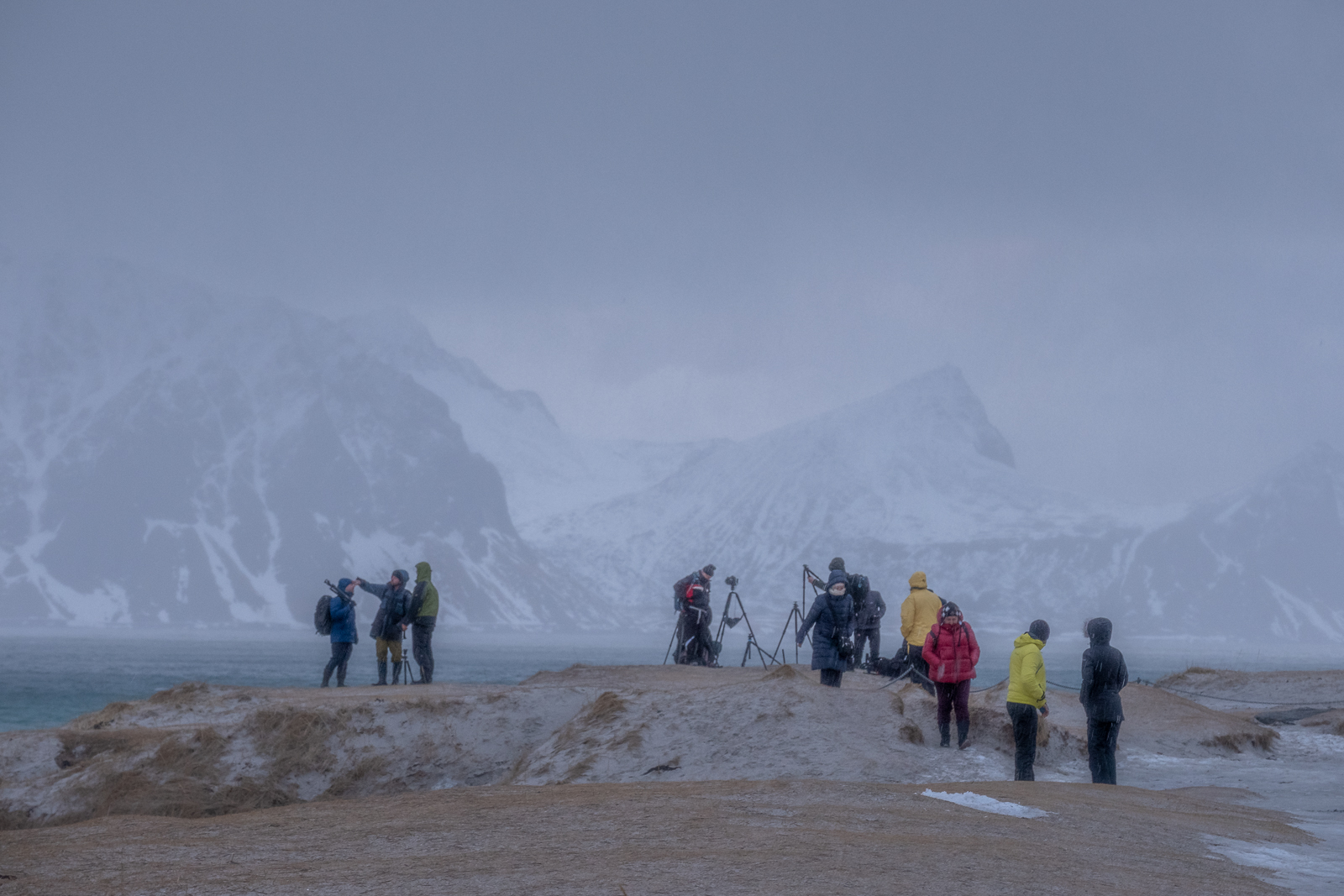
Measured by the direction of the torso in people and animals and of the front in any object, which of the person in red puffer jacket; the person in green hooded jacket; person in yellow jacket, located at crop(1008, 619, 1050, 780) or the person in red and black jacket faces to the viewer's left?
the person in green hooded jacket

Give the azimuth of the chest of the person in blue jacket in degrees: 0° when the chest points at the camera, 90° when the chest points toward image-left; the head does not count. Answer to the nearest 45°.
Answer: approximately 270°

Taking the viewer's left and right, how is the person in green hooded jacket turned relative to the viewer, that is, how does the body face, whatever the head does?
facing to the left of the viewer

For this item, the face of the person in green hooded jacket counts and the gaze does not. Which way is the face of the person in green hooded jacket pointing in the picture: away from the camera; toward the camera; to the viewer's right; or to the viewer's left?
to the viewer's left

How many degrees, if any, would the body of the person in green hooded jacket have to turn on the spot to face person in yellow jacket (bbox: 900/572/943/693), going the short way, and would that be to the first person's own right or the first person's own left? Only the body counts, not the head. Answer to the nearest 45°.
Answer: approximately 135° to the first person's own left

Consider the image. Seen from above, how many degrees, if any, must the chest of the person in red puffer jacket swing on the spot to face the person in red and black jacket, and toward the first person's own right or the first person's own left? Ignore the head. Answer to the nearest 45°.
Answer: approximately 135° to the first person's own right
